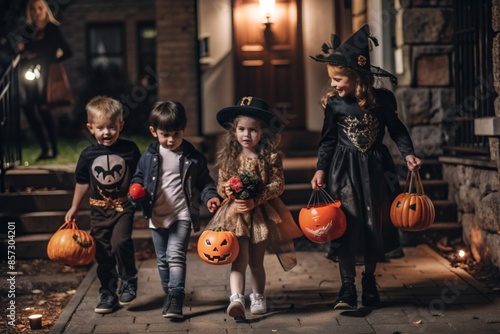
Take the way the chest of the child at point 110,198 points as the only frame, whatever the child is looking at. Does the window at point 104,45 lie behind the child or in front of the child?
behind

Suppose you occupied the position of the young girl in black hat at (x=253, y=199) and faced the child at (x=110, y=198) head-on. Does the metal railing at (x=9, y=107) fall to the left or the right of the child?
right

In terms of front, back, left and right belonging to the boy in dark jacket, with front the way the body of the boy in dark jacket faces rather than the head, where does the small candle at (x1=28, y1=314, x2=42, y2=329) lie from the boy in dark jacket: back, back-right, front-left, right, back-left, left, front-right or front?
right

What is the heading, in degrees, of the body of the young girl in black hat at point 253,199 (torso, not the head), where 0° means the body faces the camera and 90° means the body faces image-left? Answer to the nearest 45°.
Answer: approximately 0°

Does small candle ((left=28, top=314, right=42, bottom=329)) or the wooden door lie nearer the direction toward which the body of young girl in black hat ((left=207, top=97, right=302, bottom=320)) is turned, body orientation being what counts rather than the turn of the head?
the small candle

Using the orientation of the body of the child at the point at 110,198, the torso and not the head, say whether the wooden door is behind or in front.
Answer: behind

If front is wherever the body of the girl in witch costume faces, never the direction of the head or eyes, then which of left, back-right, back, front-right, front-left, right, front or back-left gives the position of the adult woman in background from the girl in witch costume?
back-right

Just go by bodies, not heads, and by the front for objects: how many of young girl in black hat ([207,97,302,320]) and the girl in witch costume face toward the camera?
2

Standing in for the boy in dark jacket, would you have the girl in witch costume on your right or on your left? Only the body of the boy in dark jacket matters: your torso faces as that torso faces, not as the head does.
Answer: on your left

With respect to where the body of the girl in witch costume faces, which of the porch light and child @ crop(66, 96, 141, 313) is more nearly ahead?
the child

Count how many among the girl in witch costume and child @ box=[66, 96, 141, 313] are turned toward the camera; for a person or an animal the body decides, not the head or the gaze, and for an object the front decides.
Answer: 2

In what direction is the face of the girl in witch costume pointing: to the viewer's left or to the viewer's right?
to the viewer's left
